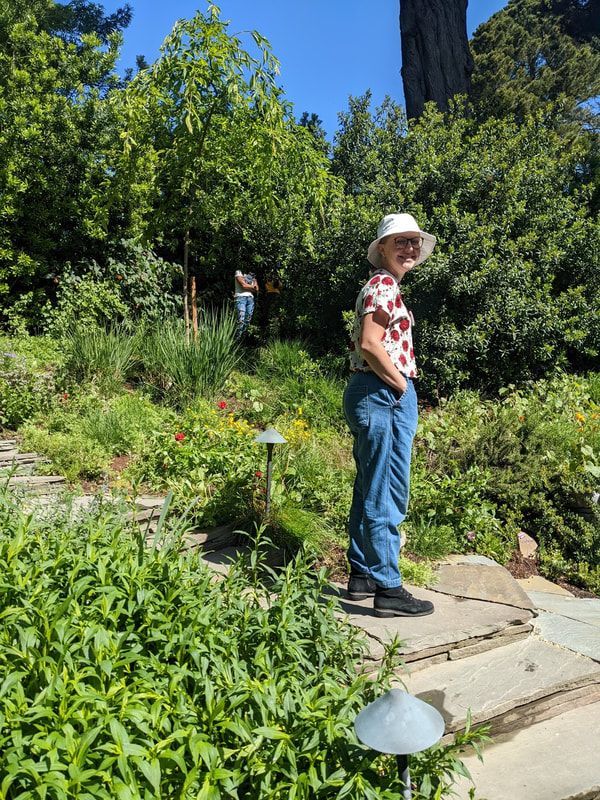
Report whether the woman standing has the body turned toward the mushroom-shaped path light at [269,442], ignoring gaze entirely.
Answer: no

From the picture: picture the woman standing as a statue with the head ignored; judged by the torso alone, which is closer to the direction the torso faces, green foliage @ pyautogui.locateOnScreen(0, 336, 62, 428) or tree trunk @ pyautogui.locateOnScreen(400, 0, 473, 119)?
the tree trunk

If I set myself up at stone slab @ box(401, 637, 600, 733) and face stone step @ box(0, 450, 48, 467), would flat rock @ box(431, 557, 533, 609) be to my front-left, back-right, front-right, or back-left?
front-right

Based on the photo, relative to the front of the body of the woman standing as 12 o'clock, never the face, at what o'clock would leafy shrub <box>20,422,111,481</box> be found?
The leafy shrub is roughly at 7 o'clock from the woman standing.

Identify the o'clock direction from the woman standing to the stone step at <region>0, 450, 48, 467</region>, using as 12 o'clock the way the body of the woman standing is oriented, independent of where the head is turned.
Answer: The stone step is roughly at 7 o'clock from the woman standing.

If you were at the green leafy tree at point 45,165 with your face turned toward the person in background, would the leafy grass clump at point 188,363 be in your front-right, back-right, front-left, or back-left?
front-right

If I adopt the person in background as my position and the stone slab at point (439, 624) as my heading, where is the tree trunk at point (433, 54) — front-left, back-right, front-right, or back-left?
back-left

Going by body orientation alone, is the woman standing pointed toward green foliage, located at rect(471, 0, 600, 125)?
no

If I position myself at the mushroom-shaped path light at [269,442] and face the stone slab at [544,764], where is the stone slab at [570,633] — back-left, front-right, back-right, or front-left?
front-left
